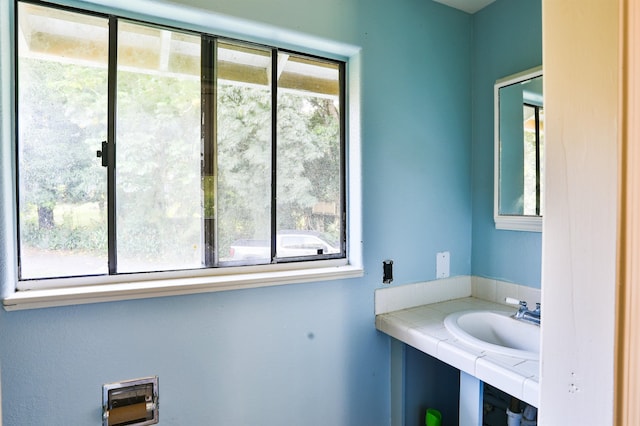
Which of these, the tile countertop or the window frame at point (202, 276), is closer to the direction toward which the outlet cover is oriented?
the tile countertop

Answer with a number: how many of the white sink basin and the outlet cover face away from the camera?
0

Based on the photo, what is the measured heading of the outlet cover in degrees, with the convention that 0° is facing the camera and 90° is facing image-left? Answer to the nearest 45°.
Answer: approximately 315°

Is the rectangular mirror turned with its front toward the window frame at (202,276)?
yes

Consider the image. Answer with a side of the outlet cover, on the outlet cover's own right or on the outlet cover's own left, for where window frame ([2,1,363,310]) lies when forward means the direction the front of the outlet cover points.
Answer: on the outlet cover's own right

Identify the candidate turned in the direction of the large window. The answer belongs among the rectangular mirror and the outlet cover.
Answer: the rectangular mirror

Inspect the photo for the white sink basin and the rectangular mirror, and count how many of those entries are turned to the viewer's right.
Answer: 0

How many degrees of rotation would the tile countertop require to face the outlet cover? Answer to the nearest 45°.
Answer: approximately 135° to its right
